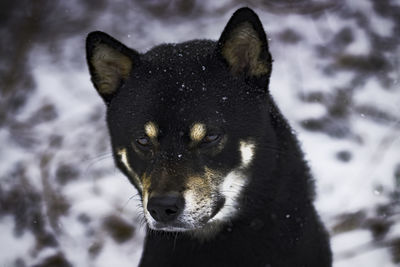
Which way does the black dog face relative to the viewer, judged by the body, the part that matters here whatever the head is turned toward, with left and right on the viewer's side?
facing the viewer and to the left of the viewer
